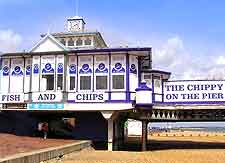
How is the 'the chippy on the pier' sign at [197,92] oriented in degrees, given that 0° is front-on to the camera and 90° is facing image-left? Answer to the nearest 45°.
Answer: approximately 0°
